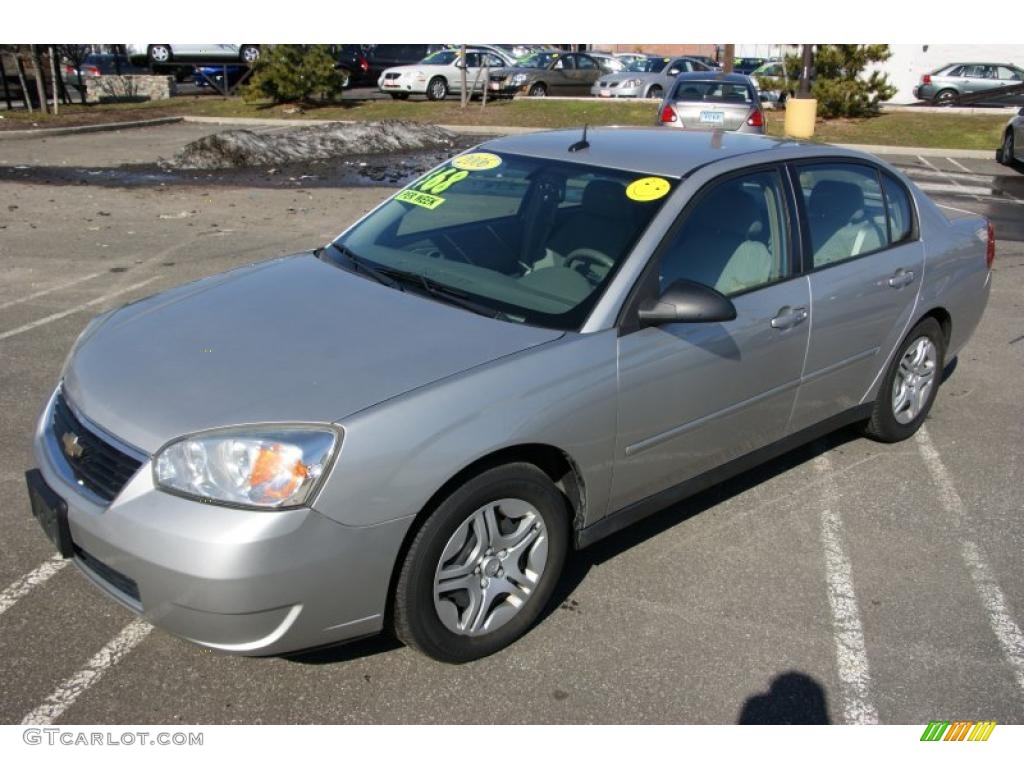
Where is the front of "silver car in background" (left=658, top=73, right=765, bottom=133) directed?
away from the camera

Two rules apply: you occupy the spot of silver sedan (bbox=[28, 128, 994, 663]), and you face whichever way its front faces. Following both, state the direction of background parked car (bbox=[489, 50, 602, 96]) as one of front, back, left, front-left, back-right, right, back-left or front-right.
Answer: back-right

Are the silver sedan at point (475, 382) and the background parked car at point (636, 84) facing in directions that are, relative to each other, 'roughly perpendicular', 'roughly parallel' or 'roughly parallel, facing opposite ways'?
roughly parallel

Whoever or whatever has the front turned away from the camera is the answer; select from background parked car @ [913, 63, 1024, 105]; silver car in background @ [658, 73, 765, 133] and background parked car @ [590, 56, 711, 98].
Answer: the silver car in background

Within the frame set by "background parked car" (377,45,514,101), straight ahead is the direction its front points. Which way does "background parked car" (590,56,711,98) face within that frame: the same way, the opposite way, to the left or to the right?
the same way

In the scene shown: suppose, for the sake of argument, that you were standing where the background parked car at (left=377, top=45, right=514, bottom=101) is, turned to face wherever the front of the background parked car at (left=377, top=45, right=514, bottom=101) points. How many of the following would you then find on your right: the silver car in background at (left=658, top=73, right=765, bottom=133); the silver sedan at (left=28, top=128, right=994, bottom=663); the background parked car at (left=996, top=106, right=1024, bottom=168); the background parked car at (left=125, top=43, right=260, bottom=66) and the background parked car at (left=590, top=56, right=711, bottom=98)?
1

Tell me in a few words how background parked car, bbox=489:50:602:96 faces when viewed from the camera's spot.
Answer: facing the viewer and to the left of the viewer

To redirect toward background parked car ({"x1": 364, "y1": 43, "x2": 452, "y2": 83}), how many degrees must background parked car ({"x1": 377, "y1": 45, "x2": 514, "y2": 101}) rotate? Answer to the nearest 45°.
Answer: approximately 135° to its right

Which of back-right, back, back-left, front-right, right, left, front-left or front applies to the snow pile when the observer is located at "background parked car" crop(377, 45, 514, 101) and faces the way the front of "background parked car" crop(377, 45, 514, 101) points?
front-left

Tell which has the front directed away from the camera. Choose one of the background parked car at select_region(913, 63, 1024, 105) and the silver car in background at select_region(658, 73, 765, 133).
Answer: the silver car in background

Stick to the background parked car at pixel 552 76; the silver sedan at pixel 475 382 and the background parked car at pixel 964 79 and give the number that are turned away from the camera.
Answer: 0

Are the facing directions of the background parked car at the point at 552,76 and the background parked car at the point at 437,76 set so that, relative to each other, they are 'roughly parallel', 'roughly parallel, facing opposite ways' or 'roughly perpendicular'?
roughly parallel

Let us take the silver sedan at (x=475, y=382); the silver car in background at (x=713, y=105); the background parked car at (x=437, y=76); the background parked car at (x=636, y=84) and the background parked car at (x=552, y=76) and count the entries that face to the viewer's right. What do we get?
0

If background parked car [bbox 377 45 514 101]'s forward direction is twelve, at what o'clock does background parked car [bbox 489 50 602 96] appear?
background parked car [bbox 489 50 602 96] is roughly at 7 o'clock from background parked car [bbox 377 45 514 101].

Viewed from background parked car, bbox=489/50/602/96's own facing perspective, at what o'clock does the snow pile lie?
The snow pile is roughly at 11 o'clock from the background parked car.
